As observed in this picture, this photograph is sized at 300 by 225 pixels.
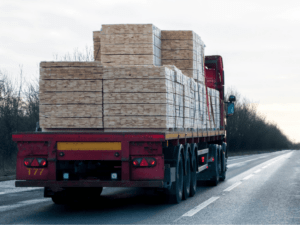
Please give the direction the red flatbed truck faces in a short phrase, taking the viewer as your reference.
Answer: facing away from the viewer
